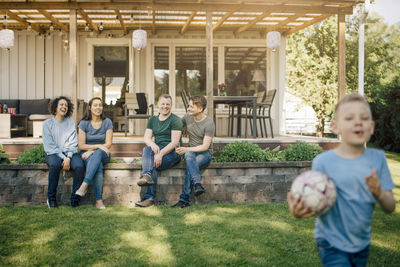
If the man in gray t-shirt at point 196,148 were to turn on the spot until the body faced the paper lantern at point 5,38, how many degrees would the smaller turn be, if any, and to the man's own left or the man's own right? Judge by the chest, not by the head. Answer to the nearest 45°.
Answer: approximately 90° to the man's own right

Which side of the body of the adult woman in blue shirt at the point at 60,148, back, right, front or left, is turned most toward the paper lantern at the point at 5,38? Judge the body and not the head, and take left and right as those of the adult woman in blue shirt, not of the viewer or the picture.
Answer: back

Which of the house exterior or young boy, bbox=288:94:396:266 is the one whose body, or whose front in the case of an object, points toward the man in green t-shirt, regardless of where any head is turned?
the house exterior

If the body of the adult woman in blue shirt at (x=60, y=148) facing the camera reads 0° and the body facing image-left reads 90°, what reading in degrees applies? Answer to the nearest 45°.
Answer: approximately 0°

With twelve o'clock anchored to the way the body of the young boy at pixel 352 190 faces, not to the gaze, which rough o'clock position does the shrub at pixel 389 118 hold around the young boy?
The shrub is roughly at 6 o'clock from the young boy.

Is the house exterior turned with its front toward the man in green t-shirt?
yes

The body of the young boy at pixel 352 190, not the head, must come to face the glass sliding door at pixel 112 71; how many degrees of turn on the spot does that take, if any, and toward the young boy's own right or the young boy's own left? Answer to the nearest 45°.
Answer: approximately 135° to the young boy's own right

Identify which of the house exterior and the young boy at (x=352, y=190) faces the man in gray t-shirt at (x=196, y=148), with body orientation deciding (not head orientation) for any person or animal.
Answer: the house exterior

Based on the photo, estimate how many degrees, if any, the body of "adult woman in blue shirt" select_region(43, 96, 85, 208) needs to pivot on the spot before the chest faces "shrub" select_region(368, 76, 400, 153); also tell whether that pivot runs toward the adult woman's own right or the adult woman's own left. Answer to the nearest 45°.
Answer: approximately 135° to the adult woman's own left

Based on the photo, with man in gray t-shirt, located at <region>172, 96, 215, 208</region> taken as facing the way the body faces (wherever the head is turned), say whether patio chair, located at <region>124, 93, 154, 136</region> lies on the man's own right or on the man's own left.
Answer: on the man's own right
